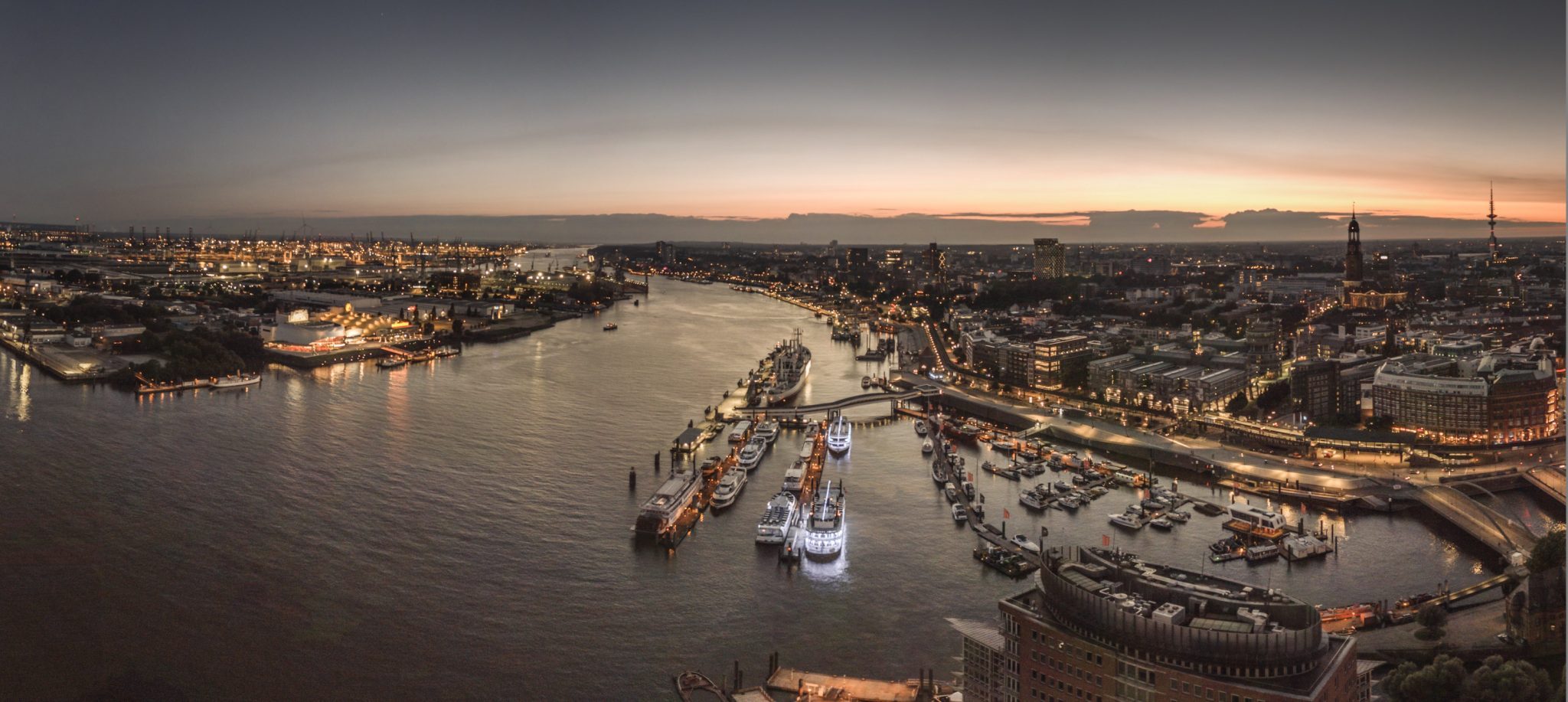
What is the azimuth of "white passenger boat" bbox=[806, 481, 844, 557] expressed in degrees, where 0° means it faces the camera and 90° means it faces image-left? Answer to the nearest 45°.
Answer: approximately 180°

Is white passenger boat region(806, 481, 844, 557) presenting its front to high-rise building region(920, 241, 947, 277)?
yes

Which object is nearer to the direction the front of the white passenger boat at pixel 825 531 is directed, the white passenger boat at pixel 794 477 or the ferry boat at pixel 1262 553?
the white passenger boat

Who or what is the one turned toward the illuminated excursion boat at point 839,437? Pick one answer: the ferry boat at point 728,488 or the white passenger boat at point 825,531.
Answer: the white passenger boat

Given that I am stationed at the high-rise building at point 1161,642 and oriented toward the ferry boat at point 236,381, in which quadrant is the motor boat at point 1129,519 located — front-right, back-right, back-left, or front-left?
front-right

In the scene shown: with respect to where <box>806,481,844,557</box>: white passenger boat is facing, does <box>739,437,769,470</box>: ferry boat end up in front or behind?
in front

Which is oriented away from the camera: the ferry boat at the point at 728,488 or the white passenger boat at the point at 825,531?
the white passenger boat

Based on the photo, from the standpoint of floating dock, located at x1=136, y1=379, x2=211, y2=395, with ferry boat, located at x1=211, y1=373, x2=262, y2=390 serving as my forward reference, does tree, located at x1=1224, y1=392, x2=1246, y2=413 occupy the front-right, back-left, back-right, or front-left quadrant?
front-right
